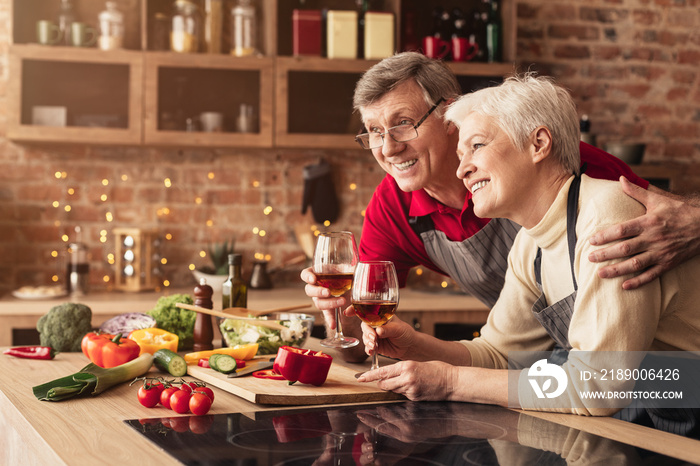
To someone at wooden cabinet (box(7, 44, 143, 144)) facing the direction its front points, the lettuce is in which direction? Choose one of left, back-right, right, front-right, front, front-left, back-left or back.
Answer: front

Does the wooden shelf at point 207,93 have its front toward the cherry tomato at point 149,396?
yes

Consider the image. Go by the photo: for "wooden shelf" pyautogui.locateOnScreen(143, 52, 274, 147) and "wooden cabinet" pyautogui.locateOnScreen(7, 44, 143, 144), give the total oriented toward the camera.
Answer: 2

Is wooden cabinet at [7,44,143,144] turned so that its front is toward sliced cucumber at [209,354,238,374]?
yes

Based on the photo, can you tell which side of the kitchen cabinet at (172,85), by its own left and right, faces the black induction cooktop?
front

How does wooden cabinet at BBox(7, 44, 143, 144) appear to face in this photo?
toward the camera

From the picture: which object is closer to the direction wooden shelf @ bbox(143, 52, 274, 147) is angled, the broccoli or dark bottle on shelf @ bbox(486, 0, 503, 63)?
the broccoli

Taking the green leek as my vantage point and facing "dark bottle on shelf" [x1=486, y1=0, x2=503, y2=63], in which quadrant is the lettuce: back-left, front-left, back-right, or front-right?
front-left

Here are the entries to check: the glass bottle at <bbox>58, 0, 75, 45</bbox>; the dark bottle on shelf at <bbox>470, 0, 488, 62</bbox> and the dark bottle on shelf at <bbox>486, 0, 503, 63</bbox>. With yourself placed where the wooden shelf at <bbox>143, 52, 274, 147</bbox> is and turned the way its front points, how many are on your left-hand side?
2

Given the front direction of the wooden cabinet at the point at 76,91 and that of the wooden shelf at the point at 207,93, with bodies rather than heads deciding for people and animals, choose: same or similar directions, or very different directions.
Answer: same or similar directions

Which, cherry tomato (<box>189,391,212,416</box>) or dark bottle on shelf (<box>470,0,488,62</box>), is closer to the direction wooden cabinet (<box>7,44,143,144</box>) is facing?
the cherry tomato

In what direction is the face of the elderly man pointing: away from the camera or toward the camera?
toward the camera

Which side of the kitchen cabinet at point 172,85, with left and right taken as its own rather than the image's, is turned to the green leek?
front

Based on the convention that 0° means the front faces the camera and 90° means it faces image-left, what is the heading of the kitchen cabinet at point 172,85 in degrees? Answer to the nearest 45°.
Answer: approximately 0°

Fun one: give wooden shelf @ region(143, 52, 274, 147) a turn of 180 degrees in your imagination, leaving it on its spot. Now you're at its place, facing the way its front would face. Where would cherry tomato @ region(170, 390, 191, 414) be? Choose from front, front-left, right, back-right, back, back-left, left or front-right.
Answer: back

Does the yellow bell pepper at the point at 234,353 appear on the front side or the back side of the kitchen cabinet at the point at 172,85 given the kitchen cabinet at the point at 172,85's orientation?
on the front side

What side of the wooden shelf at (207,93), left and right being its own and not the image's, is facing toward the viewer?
front

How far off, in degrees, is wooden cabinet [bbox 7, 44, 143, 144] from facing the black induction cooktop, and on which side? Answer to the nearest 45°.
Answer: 0° — it already faces it
